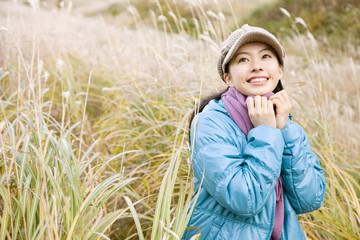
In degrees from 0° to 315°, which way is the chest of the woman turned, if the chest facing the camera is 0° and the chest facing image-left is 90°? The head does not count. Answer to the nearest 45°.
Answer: approximately 315°
